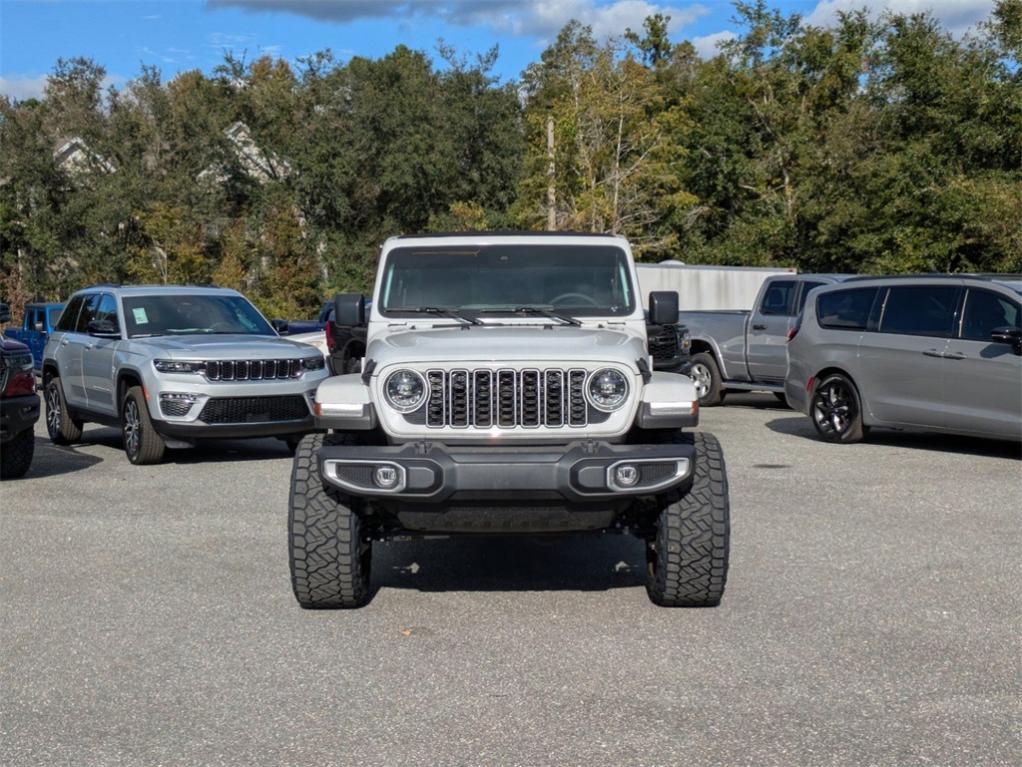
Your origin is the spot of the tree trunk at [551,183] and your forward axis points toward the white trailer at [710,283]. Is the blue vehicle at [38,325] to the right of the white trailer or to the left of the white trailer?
right

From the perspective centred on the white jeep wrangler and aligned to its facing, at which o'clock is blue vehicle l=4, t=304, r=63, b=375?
The blue vehicle is roughly at 5 o'clock from the white jeep wrangler.

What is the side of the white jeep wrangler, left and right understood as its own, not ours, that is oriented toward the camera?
front

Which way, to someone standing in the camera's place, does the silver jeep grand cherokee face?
facing the viewer and to the right of the viewer

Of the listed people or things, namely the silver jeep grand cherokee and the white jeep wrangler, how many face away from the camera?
0

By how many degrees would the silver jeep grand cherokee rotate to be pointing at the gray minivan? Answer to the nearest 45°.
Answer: approximately 45° to its left

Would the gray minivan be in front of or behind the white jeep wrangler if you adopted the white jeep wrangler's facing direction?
behind

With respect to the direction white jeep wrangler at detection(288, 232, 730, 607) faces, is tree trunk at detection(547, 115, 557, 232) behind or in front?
behind

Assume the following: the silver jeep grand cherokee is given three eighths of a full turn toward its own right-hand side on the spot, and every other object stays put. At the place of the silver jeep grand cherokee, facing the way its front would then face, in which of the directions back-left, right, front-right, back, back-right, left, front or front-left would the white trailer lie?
back-right

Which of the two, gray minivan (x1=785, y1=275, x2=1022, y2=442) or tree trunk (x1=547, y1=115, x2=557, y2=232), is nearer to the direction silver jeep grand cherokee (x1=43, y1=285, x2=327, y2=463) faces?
the gray minivan

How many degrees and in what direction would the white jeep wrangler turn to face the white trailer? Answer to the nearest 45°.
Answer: approximately 180°
